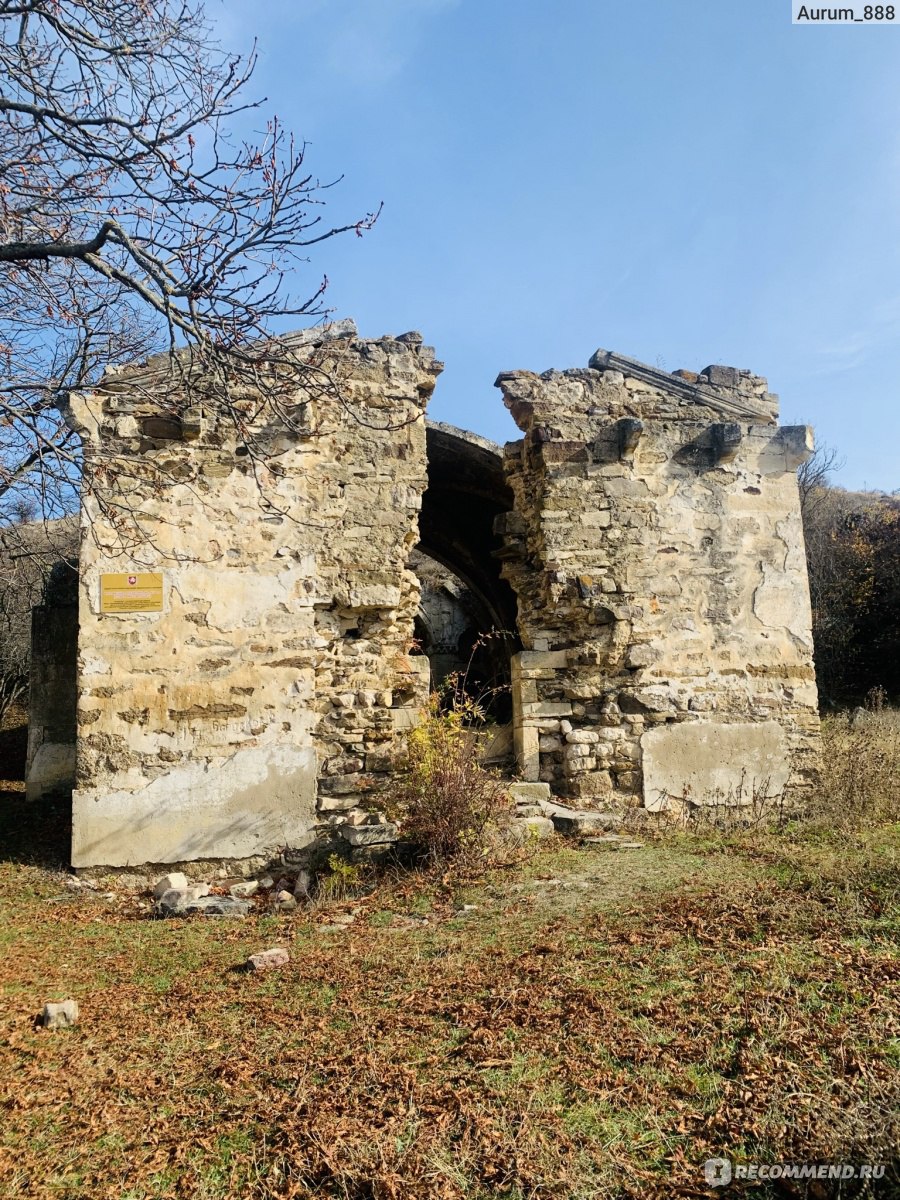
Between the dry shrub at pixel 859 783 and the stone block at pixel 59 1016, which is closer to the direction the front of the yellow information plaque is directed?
the stone block

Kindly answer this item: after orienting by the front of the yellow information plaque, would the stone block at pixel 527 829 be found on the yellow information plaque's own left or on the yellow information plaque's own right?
on the yellow information plaque's own left

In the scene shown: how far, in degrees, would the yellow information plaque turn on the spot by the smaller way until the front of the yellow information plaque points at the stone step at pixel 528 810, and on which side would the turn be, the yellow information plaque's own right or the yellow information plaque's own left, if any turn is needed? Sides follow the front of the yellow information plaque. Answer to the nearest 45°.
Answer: approximately 90° to the yellow information plaque's own left

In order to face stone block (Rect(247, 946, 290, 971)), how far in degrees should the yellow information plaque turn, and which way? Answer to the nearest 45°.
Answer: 0° — it already faces it

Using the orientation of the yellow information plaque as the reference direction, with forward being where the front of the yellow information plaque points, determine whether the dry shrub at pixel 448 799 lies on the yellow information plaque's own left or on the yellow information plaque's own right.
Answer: on the yellow information plaque's own left

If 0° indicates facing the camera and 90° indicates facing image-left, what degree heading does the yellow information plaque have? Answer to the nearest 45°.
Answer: approximately 0°

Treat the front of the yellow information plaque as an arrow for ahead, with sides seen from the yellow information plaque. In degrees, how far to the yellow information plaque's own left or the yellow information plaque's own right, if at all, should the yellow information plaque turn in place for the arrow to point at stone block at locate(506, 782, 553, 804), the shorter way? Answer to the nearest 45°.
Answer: approximately 90° to the yellow information plaque's own left

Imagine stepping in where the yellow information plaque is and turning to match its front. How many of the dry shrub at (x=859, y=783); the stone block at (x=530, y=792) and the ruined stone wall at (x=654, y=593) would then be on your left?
3

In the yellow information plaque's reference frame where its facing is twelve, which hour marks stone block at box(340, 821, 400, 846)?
The stone block is roughly at 10 o'clock from the yellow information plaque.

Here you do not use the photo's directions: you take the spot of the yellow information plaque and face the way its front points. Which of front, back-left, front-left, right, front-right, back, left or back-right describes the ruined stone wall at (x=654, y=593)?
left
